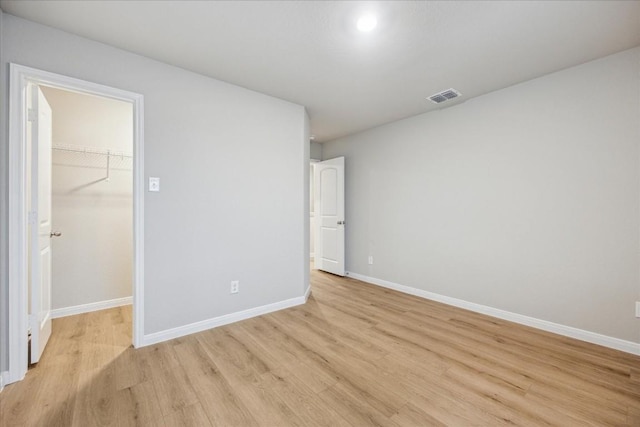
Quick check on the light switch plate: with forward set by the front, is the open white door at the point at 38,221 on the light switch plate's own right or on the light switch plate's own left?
on the light switch plate's own right

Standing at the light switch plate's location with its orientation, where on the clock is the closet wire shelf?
The closet wire shelf is roughly at 5 o'clock from the light switch plate.

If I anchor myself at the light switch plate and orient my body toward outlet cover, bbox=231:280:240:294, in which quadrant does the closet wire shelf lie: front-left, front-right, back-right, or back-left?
back-left
